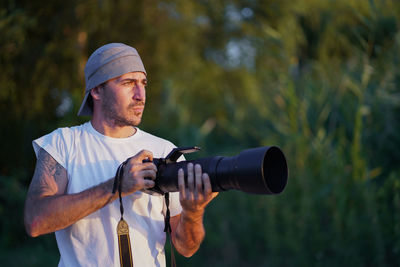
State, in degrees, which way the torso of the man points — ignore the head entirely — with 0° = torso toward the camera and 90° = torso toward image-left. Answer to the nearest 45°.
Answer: approximately 315°
